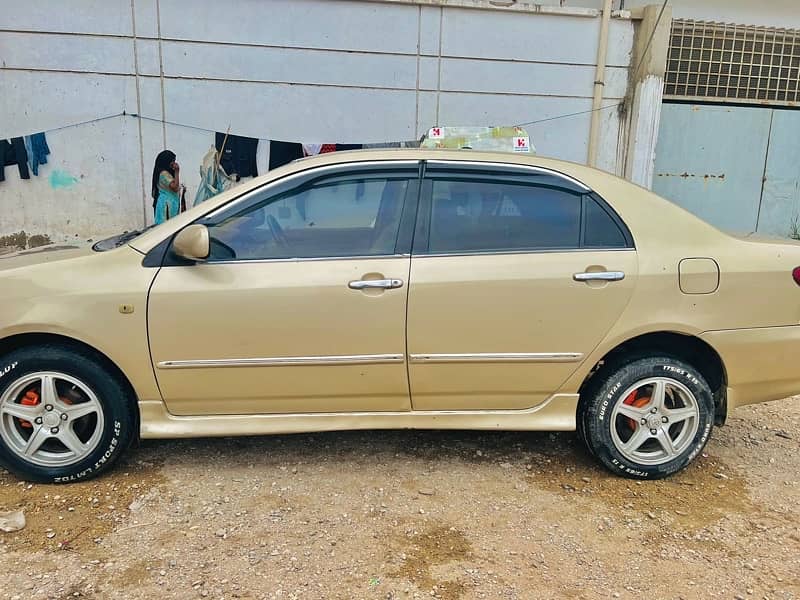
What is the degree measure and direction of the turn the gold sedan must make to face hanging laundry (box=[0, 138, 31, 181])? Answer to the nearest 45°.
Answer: approximately 45° to its right

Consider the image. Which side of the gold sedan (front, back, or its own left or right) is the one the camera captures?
left

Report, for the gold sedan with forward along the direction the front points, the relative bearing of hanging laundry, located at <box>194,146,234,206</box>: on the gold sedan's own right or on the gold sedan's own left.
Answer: on the gold sedan's own right

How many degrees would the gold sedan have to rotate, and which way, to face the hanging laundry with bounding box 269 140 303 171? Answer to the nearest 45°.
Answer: approximately 90° to its right

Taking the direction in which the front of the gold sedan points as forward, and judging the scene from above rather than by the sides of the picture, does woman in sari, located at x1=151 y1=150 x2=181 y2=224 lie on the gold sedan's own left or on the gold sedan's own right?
on the gold sedan's own right

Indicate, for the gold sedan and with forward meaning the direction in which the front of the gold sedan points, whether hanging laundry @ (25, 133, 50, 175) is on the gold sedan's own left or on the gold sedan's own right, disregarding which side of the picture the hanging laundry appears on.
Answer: on the gold sedan's own right

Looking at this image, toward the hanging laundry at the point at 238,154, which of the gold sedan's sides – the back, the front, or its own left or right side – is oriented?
right

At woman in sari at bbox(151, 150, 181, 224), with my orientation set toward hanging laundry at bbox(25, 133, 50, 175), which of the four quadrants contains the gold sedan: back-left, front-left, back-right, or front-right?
back-left
